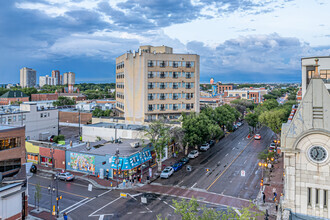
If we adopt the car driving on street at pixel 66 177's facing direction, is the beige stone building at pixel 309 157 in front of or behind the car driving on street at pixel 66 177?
behind

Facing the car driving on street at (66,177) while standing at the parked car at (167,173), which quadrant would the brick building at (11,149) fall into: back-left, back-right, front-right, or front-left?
front-left

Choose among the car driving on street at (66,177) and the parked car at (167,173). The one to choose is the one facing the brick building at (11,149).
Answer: the parked car at (167,173)

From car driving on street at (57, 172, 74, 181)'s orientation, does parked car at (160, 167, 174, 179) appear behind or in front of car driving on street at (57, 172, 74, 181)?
behind

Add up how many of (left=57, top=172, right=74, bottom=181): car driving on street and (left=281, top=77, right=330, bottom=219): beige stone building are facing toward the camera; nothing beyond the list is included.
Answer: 1

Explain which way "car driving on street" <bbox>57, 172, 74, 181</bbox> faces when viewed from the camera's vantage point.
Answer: facing away from the viewer and to the left of the viewer

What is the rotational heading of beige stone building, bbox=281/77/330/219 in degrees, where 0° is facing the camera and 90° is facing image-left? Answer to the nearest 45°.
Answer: approximately 0°

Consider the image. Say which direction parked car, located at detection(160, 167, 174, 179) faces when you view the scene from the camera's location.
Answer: facing the viewer and to the left of the viewer

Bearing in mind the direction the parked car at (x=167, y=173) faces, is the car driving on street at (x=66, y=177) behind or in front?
in front
